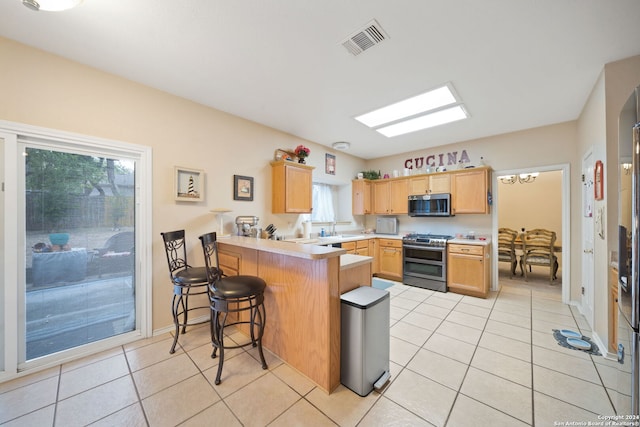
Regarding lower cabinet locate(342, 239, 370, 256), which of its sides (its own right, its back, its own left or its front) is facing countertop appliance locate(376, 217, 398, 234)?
left

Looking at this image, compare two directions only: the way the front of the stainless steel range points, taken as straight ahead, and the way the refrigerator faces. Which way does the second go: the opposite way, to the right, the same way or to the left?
to the right

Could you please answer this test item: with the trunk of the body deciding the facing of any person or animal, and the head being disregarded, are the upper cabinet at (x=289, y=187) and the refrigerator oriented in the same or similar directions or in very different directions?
very different directions

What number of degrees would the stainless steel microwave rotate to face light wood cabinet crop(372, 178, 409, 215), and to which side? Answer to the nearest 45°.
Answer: approximately 90° to its right

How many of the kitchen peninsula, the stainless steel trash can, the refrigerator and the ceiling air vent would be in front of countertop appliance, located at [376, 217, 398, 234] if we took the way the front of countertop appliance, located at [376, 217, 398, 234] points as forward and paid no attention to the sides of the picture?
4

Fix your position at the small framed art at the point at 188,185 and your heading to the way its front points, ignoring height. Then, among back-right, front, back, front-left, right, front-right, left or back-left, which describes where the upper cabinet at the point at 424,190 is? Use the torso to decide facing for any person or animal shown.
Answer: front-left

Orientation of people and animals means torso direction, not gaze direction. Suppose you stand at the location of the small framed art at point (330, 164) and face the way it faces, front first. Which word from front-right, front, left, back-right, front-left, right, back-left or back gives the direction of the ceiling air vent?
front-right

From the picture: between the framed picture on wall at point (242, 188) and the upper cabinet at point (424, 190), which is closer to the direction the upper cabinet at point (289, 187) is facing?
the upper cabinet

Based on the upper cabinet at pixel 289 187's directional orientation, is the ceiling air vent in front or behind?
in front

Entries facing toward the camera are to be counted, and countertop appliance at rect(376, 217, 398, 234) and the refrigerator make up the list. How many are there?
1

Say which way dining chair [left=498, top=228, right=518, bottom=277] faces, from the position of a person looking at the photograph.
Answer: facing away from the viewer and to the right of the viewer

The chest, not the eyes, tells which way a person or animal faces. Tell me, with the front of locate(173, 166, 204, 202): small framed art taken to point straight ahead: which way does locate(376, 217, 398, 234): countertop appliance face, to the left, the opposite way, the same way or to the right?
to the right
